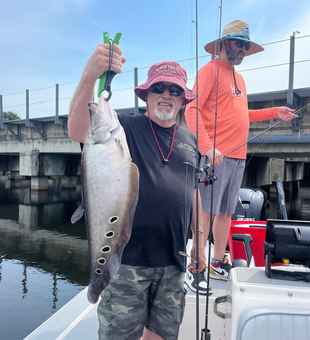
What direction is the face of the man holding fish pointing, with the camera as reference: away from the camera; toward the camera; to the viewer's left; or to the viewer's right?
toward the camera

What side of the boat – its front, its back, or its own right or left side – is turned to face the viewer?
front

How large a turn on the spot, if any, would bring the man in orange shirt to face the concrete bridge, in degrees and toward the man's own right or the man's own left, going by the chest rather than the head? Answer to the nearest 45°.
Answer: approximately 180°

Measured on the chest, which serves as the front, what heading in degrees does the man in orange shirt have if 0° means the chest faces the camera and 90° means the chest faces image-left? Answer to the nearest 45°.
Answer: approximately 315°

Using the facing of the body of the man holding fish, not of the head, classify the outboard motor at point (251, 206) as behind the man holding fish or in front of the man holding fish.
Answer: behind

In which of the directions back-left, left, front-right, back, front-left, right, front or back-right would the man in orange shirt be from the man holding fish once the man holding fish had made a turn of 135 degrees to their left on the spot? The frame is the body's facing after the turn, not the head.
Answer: front

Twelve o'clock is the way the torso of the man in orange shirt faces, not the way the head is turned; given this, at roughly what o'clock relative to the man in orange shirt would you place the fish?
The fish is roughly at 2 o'clock from the man in orange shirt.

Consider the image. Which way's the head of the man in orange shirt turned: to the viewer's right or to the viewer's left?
to the viewer's right
